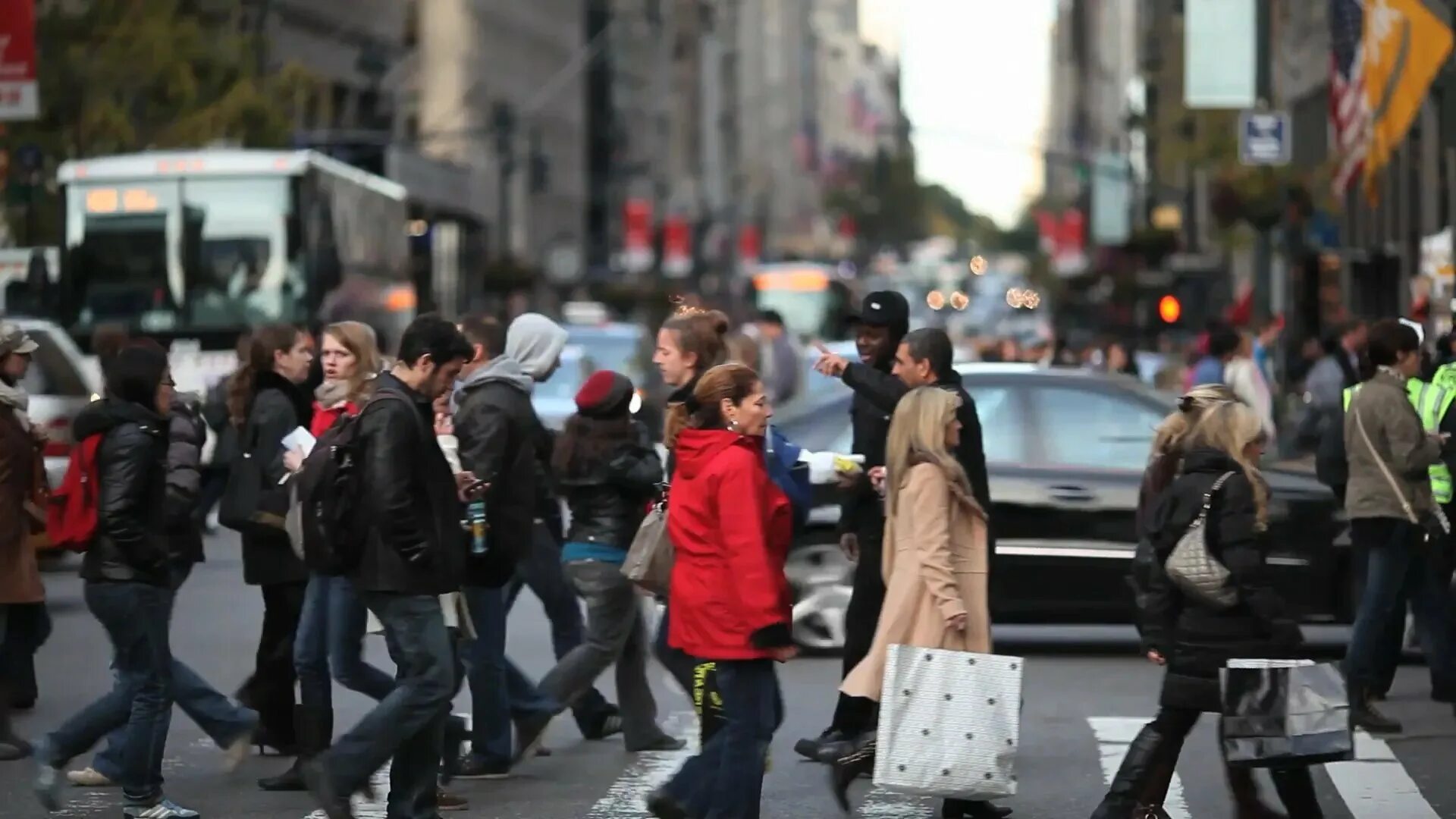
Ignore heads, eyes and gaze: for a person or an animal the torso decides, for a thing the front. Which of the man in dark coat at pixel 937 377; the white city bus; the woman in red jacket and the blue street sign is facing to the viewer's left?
the man in dark coat

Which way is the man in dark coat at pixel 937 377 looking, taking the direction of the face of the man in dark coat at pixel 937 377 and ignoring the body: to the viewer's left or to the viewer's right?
to the viewer's left

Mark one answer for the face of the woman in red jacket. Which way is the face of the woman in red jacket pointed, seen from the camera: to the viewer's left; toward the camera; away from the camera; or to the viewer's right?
to the viewer's right

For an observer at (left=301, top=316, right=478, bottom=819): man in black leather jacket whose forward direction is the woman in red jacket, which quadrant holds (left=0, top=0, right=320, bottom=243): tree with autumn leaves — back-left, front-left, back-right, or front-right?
back-left

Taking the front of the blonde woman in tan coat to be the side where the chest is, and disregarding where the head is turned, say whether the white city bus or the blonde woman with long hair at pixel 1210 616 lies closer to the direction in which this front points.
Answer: the blonde woman with long hair

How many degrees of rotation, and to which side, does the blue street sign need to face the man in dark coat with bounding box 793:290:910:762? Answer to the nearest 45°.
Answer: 0° — it already faces them

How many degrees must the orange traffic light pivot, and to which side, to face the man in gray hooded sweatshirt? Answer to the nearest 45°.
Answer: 0° — it already faces them

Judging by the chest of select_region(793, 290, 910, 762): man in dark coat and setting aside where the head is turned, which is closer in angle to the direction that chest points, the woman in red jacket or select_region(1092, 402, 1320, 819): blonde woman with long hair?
the woman in red jacket

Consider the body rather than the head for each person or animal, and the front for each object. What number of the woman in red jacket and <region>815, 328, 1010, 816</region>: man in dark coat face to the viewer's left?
1
